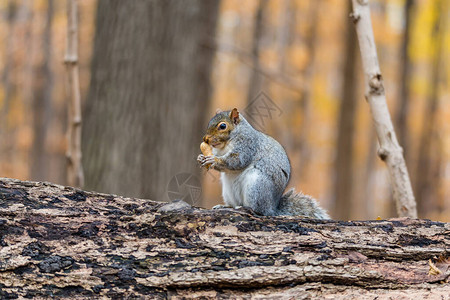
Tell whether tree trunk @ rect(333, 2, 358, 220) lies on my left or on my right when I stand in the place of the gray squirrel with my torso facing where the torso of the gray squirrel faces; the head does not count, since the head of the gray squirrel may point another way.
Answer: on my right

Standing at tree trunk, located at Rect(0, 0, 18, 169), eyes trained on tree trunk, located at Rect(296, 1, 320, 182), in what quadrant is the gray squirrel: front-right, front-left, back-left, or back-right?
front-right

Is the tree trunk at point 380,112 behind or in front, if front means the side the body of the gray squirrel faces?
behind

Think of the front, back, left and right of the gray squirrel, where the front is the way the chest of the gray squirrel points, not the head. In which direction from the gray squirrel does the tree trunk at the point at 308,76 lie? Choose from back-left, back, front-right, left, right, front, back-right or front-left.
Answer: right

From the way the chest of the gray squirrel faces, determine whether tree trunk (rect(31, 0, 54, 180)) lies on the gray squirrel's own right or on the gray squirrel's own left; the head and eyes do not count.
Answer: on the gray squirrel's own right

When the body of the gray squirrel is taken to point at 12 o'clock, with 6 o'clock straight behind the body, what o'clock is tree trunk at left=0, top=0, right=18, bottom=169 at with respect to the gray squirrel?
The tree trunk is roughly at 2 o'clock from the gray squirrel.

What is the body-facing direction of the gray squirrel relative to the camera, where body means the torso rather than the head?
to the viewer's left
